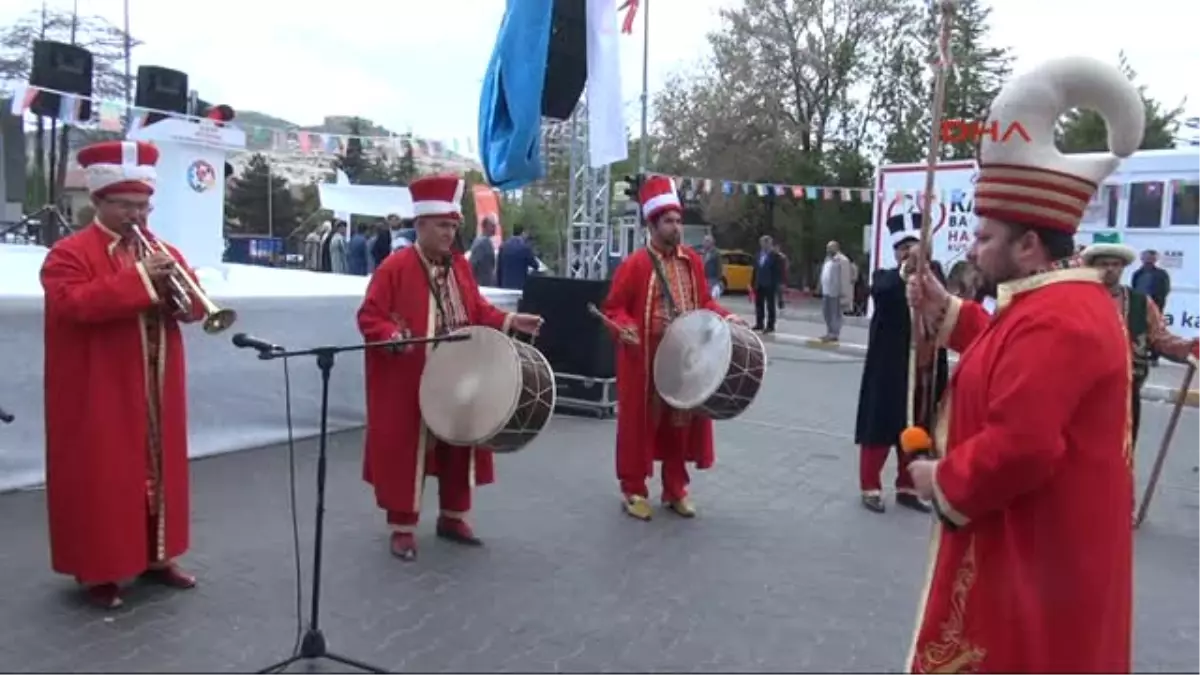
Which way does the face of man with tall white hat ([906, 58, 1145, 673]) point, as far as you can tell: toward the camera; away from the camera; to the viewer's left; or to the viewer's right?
to the viewer's left

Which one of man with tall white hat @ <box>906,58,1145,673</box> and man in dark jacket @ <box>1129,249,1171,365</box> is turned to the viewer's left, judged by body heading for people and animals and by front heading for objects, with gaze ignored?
the man with tall white hat

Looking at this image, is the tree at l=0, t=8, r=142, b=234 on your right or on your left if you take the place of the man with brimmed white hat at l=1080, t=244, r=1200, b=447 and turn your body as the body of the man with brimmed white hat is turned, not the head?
on your right

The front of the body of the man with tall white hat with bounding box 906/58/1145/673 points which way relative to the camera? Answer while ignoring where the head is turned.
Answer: to the viewer's left

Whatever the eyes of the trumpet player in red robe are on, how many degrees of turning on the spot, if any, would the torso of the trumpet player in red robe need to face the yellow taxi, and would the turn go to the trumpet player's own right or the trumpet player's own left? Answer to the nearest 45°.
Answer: approximately 90° to the trumpet player's own left

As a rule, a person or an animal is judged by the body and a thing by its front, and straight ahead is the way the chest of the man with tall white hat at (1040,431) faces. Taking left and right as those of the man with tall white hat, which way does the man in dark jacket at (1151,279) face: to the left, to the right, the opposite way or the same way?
to the left

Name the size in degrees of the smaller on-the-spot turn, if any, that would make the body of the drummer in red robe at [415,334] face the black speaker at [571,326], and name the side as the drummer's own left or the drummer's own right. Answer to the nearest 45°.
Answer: approximately 135° to the drummer's own left

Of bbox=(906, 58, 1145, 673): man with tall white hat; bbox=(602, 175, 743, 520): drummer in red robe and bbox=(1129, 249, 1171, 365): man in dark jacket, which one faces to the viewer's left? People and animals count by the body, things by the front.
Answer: the man with tall white hat

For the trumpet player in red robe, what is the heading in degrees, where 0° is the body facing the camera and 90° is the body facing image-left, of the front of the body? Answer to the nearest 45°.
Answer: approximately 315°

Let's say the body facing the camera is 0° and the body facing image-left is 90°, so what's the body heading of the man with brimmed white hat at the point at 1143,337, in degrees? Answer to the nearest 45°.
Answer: approximately 45°

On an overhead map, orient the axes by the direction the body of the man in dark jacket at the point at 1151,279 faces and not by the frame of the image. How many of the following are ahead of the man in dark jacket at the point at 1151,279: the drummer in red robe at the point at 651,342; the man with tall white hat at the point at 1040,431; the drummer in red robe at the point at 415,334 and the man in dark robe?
4
